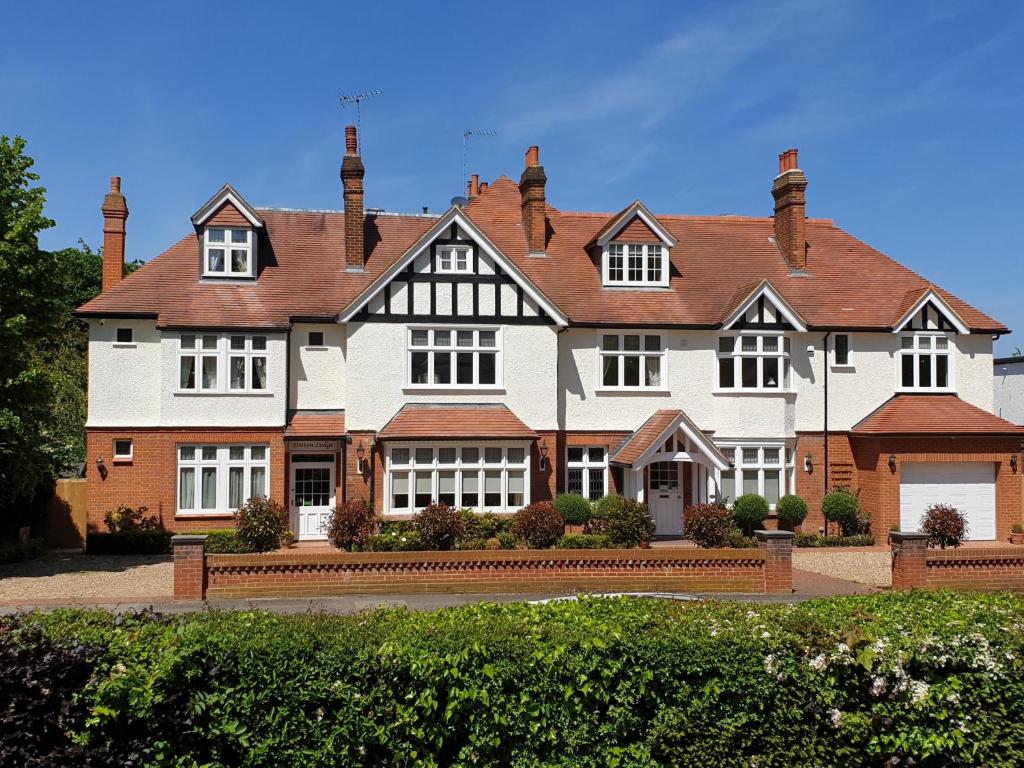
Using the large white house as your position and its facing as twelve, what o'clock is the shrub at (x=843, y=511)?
The shrub is roughly at 9 o'clock from the large white house.

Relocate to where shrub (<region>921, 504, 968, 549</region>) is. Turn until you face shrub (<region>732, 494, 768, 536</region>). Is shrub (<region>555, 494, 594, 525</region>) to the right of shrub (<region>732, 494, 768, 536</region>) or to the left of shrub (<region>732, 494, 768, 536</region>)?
left

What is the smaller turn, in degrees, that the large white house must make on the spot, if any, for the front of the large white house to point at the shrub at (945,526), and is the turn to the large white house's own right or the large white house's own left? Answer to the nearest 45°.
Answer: approximately 45° to the large white house's own left

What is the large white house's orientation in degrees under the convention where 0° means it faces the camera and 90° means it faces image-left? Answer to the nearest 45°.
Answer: approximately 0°

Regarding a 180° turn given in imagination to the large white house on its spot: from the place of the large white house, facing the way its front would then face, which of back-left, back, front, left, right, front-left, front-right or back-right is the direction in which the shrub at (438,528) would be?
back

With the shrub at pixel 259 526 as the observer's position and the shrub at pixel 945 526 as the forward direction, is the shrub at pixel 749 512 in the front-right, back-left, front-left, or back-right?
front-left

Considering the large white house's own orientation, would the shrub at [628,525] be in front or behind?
in front

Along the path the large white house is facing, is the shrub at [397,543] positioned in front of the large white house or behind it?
in front

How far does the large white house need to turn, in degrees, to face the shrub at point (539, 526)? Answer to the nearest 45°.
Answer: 0° — it already faces it
